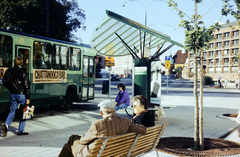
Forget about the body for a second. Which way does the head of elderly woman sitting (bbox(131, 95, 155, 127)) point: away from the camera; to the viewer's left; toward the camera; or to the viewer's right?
to the viewer's left

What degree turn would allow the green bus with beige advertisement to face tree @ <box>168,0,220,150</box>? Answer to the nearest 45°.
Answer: approximately 90° to its right

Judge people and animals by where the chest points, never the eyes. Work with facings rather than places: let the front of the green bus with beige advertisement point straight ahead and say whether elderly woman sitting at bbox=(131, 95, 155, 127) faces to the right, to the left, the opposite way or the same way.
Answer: to the left

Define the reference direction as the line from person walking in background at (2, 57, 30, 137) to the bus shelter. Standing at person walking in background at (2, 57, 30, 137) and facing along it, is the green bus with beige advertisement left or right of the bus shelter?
left

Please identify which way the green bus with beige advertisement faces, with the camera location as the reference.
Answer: facing away from the viewer and to the right of the viewer

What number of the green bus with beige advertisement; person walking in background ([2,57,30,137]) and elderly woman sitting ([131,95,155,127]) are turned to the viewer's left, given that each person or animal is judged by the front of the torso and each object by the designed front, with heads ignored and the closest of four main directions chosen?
1

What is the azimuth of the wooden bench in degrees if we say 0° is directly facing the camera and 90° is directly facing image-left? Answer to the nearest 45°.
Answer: approximately 135°

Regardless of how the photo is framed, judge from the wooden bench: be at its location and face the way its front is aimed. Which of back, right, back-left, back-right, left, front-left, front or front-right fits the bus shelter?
front-right

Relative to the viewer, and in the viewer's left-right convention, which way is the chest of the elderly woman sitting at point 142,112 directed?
facing to the left of the viewer

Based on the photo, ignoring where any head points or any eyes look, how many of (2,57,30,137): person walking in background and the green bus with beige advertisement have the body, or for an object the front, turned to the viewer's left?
0
